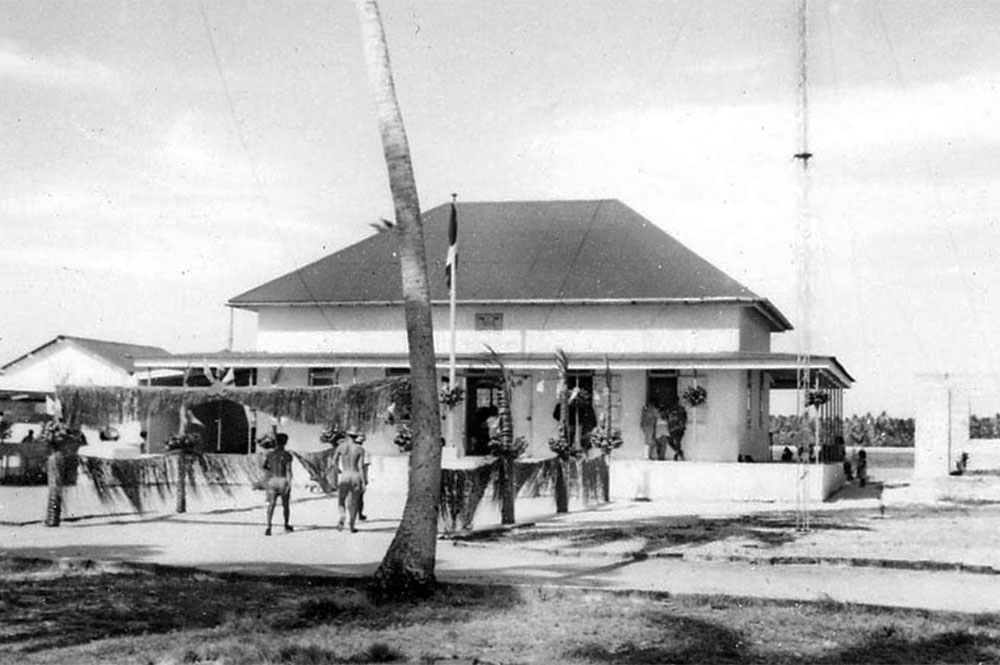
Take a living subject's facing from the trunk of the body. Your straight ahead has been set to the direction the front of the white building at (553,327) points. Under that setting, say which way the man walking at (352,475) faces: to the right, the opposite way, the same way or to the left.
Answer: the opposite way

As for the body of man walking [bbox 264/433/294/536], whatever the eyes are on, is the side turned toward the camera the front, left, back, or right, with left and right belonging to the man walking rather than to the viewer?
back

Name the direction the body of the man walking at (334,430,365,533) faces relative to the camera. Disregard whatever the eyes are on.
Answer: away from the camera

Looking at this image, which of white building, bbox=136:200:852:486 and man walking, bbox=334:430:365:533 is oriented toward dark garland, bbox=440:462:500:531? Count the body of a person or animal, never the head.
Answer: the white building

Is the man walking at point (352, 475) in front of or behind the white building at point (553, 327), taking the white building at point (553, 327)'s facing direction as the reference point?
in front

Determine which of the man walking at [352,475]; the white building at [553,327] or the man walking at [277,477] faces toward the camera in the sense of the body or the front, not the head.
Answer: the white building

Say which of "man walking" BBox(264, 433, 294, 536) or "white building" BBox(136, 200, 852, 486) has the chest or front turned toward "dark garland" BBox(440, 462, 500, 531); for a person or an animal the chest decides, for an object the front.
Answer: the white building

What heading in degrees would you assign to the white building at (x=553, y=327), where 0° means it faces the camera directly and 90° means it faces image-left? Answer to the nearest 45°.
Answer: approximately 0°

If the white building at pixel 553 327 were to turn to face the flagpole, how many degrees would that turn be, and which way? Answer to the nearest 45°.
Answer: approximately 45° to its right

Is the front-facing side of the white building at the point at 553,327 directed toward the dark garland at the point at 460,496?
yes

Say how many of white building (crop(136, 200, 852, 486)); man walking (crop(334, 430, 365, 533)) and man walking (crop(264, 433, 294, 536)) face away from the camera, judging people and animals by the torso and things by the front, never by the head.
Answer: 2

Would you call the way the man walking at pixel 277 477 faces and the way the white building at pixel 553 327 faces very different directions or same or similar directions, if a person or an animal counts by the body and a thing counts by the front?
very different directions

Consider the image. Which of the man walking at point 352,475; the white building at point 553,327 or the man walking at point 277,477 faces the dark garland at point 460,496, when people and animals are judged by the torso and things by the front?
the white building

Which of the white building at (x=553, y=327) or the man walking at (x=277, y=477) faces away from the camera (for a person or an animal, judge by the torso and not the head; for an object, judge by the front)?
the man walking

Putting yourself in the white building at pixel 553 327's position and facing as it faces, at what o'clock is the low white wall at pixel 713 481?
The low white wall is roughly at 11 o'clock from the white building.

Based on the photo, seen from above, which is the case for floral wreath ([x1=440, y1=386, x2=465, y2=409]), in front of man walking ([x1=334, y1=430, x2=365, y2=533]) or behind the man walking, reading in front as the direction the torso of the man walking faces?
in front

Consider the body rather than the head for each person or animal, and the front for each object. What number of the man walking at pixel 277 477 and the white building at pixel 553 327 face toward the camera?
1
